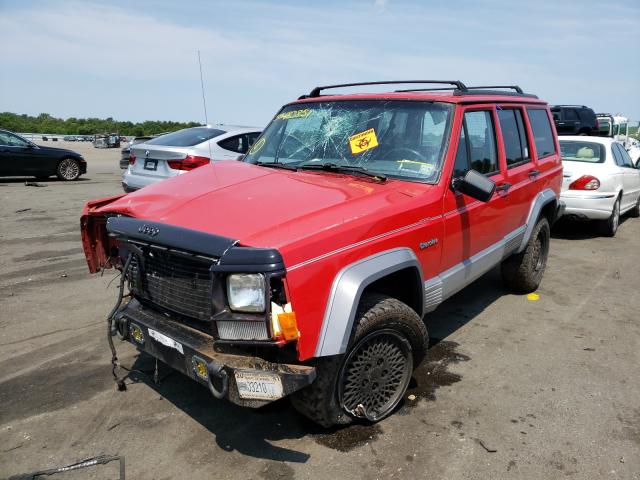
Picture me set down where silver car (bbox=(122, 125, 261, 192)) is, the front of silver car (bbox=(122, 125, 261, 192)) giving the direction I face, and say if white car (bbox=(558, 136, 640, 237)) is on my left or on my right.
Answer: on my right

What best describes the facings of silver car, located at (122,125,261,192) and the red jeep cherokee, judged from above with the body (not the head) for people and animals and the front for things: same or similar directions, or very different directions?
very different directions

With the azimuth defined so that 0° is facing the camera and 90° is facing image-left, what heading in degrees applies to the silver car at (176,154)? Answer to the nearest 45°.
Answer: approximately 225°

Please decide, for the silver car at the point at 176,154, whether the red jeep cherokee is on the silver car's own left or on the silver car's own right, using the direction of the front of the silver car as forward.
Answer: on the silver car's own right

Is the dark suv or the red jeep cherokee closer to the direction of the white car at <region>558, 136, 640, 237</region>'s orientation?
the dark suv

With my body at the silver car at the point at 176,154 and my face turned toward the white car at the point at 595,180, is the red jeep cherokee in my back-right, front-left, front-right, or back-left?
front-right

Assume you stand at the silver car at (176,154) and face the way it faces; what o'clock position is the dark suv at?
The dark suv is roughly at 1 o'clock from the silver car.

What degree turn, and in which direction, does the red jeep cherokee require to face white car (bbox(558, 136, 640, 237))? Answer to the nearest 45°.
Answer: approximately 180°

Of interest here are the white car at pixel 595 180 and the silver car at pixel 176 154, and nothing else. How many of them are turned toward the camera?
0

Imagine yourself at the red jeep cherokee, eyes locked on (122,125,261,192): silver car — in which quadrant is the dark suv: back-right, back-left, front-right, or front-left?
front-right

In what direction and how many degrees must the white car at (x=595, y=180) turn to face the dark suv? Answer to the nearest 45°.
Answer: approximately 45° to its left

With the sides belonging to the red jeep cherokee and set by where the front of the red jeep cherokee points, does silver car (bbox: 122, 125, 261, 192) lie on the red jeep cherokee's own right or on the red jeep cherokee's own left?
on the red jeep cherokee's own right

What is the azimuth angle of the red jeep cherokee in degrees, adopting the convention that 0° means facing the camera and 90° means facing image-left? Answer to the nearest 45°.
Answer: approximately 45°

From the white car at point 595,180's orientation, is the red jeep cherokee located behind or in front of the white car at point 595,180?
behind

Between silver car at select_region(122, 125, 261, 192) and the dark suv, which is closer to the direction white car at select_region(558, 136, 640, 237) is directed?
the dark suv
